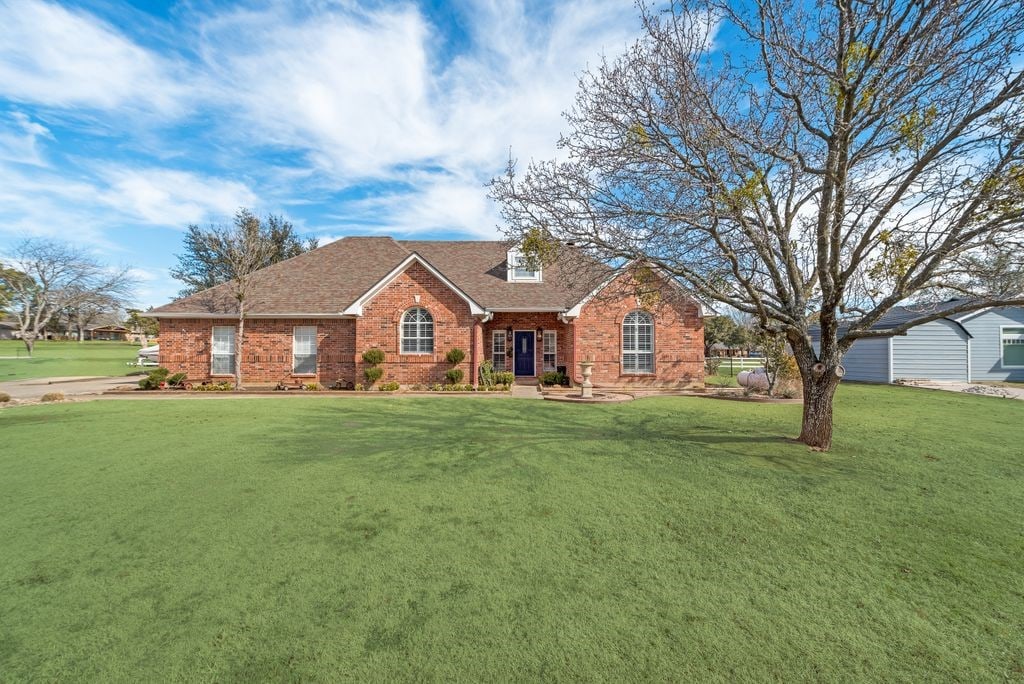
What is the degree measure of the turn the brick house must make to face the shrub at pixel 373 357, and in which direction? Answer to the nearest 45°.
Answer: approximately 45° to its right

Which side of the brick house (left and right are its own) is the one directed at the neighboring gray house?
left

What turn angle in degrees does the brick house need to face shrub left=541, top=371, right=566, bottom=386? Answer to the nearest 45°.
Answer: approximately 90° to its left

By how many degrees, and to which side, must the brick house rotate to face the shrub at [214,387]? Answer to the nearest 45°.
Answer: approximately 90° to its right

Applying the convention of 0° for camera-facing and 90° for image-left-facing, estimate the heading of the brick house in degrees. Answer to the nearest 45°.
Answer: approximately 0°

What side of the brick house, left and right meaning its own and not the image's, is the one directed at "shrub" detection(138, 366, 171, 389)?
right
